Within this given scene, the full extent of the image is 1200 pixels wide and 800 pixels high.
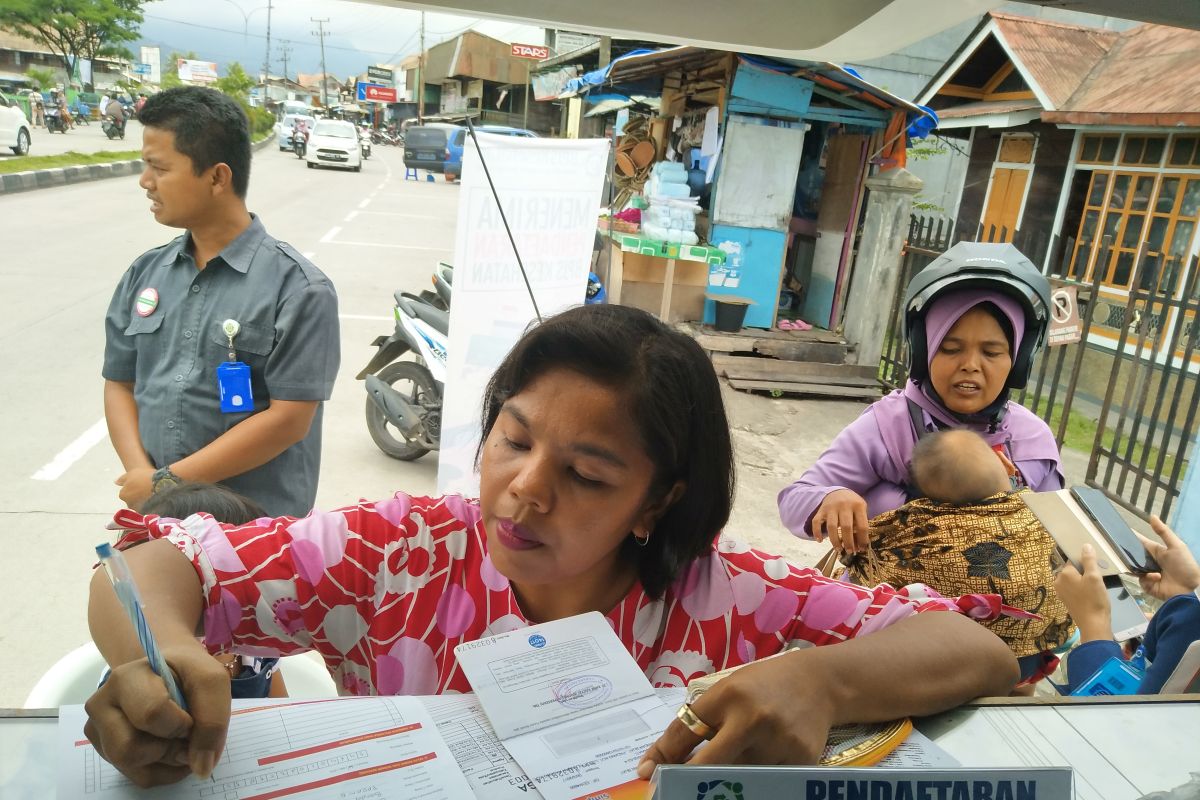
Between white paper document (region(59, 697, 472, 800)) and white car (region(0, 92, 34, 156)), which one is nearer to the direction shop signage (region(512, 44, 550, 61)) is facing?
the white paper document

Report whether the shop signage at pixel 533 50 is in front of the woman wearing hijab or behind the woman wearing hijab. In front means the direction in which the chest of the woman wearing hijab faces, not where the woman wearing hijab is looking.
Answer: behind

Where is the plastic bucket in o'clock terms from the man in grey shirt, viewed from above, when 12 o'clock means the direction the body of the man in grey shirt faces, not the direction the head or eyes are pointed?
The plastic bucket is roughly at 6 o'clock from the man in grey shirt.

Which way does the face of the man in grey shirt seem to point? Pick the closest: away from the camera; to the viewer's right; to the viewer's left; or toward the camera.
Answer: to the viewer's left

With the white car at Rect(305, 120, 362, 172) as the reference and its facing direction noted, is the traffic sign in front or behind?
in front

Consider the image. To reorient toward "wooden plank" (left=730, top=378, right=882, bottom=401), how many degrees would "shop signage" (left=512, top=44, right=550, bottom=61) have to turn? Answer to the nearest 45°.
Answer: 0° — it already faces it

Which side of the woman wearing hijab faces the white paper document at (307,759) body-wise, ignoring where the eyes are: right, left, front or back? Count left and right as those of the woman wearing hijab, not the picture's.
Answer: front

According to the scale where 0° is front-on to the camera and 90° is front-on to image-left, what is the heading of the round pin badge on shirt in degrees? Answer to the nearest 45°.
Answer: approximately 45°

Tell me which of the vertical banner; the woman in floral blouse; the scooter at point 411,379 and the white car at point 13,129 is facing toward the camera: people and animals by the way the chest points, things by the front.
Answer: the woman in floral blouse

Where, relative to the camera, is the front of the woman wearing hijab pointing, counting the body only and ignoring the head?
toward the camera

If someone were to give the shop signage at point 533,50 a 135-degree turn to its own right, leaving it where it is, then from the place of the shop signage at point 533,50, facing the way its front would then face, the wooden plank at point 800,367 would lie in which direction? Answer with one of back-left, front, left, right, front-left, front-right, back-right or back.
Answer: back-left
